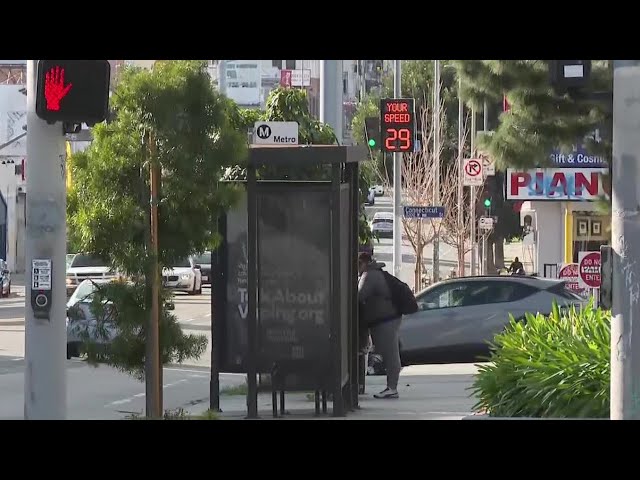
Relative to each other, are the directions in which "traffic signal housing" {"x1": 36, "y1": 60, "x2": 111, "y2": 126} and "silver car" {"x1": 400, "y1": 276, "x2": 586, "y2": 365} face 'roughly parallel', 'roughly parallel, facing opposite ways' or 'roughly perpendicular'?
roughly perpendicular

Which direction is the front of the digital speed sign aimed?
toward the camera

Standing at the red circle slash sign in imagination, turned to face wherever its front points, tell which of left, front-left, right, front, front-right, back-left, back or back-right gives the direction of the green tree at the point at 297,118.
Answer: front

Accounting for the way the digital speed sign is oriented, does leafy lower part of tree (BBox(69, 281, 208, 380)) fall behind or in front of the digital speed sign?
in front

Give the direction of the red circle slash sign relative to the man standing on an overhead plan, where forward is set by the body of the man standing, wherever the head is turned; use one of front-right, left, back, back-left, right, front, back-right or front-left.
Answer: right

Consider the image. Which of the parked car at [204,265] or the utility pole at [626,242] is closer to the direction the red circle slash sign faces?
the utility pole

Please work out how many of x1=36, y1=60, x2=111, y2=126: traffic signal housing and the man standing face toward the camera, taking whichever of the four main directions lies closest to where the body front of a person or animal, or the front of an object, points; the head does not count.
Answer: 1

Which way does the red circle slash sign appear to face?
toward the camera

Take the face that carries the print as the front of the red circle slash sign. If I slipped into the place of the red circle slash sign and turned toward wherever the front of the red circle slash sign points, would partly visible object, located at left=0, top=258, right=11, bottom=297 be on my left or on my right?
on my right

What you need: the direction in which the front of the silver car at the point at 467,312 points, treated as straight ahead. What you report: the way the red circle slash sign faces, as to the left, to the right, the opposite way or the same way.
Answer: to the left

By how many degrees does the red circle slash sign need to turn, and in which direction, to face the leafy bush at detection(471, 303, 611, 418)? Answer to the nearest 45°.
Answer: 0° — it already faces it

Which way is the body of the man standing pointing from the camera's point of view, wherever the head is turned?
to the viewer's left

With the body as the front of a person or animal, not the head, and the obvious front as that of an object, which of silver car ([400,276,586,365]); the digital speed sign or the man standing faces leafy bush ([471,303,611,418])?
the digital speed sign
